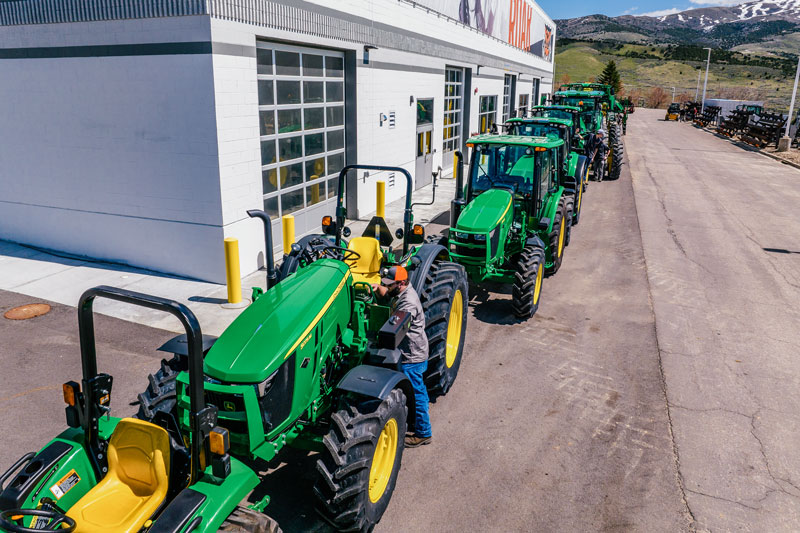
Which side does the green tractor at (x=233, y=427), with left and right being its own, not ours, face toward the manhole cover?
right

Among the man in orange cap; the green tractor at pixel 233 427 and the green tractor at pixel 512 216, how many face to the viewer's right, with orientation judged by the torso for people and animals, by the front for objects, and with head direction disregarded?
0

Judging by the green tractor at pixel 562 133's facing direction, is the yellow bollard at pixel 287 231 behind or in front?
in front

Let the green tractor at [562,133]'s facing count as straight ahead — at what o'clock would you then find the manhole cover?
The manhole cover is roughly at 12 o'clock from the green tractor.

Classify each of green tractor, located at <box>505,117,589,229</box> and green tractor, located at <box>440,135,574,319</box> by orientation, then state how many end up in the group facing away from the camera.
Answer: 0

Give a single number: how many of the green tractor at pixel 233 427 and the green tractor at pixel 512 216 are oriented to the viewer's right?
0

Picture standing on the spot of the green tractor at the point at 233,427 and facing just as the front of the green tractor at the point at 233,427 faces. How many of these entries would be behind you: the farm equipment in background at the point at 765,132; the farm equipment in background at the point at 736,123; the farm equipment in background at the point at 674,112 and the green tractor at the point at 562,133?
4

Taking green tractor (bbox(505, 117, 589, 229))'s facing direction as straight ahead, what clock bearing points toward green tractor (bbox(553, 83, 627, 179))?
green tractor (bbox(553, 83, 627, 179)) is roughly at 5 o'clock from green tractor (bbox(505, 117, 589, 229)).

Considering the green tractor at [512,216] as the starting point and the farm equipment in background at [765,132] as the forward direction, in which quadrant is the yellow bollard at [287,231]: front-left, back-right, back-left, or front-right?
back-left

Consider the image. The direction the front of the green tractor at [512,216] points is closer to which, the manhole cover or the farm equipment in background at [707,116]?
the manhole cover

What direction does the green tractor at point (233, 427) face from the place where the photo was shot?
facing the viewer and to the left of the viewer
